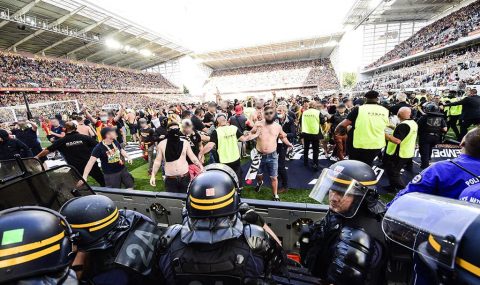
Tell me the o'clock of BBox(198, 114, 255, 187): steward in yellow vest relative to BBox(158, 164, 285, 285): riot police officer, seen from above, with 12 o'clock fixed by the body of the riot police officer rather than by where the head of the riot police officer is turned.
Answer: The steward in yellow vest is roughly at 12 o'clock from the riot police officer.

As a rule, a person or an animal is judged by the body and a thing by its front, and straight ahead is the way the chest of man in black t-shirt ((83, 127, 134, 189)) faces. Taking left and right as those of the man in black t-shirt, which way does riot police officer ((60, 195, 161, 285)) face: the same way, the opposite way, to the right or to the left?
the opposite way

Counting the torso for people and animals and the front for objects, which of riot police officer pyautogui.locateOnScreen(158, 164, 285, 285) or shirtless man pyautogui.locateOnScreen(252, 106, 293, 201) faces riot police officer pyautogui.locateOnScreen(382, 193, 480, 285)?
the shirtless man

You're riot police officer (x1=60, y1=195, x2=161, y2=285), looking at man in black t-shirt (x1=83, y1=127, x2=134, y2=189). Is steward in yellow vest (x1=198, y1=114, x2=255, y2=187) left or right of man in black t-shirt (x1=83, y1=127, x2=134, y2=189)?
right

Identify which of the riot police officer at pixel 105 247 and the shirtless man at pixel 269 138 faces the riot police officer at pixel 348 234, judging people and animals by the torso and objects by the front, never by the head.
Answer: the shirtless man

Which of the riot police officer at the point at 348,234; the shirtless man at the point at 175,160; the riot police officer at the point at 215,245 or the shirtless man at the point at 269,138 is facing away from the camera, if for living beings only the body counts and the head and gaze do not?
the riot police officer at the point at 215,245

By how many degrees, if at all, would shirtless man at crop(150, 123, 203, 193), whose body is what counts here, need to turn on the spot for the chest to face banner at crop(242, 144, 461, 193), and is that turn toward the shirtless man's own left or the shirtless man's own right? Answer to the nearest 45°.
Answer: approximately 90° to the shirtless man's own left

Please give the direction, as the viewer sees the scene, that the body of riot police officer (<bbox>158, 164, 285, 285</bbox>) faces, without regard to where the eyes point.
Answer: away from the camera

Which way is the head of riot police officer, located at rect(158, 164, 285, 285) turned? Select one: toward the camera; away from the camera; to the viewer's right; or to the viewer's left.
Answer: away from the camera

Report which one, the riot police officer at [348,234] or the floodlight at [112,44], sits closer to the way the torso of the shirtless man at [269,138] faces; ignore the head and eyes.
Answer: the riot police officer

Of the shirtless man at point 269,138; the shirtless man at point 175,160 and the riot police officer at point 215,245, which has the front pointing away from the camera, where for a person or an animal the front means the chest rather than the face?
the riot police officer

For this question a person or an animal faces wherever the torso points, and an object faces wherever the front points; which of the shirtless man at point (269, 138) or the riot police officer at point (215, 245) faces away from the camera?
the riot police officer
